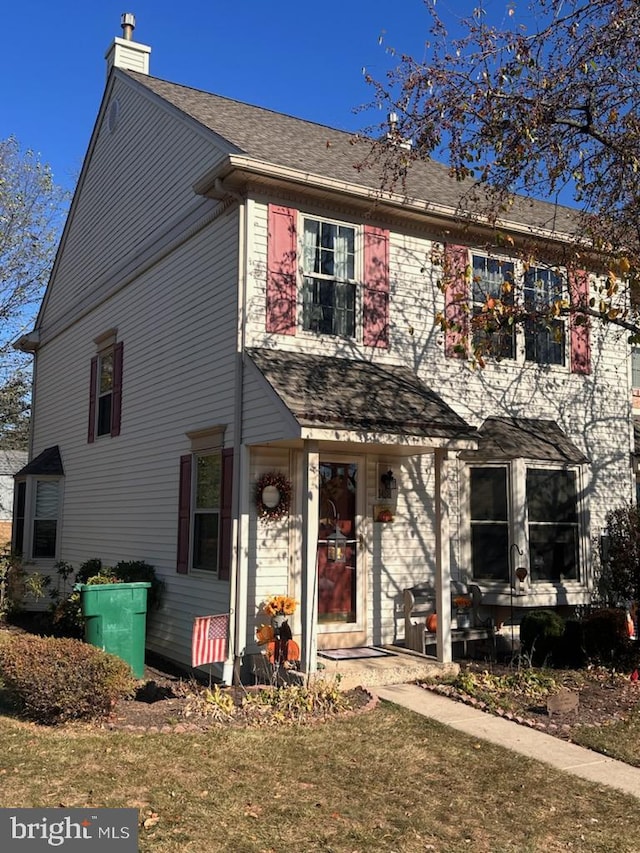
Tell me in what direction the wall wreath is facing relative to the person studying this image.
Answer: facing the viewer and to the right of the viewer

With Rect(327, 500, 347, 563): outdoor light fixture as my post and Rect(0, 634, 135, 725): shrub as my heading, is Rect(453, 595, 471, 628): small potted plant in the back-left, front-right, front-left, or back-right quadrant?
back-left

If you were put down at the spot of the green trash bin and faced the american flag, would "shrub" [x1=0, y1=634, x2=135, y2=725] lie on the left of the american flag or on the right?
right

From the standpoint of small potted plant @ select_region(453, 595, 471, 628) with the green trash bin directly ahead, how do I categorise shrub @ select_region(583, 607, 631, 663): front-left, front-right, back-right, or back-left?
back-left

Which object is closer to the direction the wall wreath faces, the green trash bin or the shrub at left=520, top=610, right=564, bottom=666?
the shrub

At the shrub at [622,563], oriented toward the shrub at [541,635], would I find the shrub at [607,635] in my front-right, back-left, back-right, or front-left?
front-left

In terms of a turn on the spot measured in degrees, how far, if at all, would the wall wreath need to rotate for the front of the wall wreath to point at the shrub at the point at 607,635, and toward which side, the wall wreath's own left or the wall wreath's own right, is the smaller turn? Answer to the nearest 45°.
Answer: approximately 45° to the wall wreath's own left

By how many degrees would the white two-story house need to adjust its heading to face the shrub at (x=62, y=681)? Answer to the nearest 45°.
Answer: approximately 90° to its right

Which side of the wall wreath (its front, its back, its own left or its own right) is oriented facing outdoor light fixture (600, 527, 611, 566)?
left
